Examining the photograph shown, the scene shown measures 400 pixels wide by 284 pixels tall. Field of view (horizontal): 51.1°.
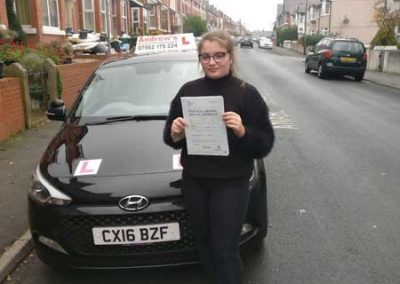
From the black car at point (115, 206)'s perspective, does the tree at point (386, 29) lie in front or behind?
behind

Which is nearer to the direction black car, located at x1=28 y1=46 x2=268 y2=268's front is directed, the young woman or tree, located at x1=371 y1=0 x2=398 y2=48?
the young woman

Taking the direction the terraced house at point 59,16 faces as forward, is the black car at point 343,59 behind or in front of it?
in front

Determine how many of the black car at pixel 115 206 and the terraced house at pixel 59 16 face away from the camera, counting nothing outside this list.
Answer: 0

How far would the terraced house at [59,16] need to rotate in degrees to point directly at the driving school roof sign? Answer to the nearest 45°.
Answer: approximately 45° to its right

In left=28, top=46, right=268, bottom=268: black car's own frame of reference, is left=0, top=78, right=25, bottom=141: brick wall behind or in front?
behind

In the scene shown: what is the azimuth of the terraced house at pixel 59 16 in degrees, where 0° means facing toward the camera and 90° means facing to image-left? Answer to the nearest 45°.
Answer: approximately 315°
